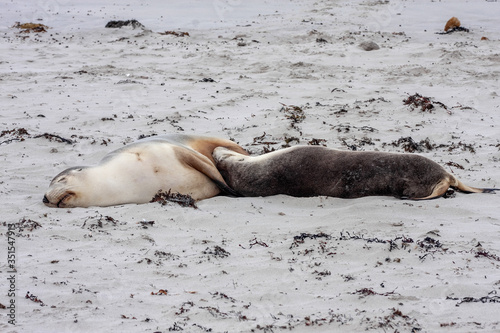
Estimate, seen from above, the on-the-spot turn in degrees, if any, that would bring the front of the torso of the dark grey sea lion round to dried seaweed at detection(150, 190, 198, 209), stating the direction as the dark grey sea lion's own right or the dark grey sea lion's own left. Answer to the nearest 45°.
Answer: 0° — it already faces it

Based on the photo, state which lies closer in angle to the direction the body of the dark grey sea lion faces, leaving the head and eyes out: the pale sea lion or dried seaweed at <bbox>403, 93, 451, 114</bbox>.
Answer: the pale sea lion

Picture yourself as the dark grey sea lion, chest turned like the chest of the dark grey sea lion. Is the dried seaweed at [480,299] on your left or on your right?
on your left

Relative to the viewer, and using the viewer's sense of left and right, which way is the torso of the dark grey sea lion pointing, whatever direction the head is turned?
facing to the left of the viewer

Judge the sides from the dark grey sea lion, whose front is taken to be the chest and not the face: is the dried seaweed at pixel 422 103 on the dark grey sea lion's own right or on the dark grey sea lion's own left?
on the dark grey sea lion's own right

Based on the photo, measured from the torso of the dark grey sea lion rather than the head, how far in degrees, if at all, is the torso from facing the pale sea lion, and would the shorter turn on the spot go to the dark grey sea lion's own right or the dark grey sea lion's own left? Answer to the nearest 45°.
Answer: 0° — it already faces it
